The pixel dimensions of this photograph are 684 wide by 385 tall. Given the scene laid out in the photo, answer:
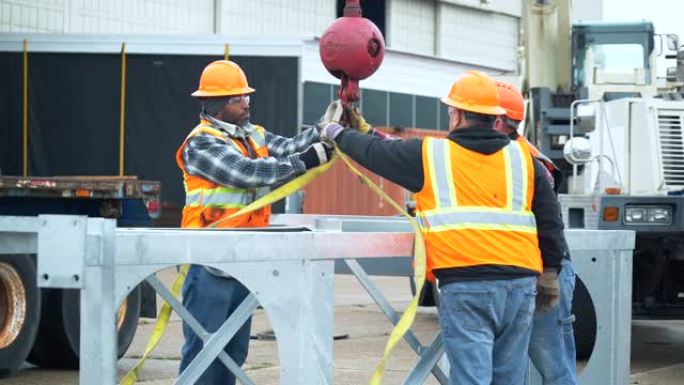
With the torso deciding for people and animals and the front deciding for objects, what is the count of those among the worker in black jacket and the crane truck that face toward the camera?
1

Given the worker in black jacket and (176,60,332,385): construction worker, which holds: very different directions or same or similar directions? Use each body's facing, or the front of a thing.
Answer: very different directions

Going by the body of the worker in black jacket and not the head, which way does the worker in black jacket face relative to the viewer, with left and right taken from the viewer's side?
facing away from the viewer and to the left of the viewer

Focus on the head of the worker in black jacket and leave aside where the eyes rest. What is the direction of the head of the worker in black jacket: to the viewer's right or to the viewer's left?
to the viewer's left

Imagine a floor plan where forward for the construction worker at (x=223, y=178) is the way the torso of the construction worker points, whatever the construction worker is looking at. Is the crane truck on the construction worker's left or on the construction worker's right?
on the construction worker's left

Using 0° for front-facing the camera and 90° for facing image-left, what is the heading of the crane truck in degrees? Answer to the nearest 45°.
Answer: approximately 0°
